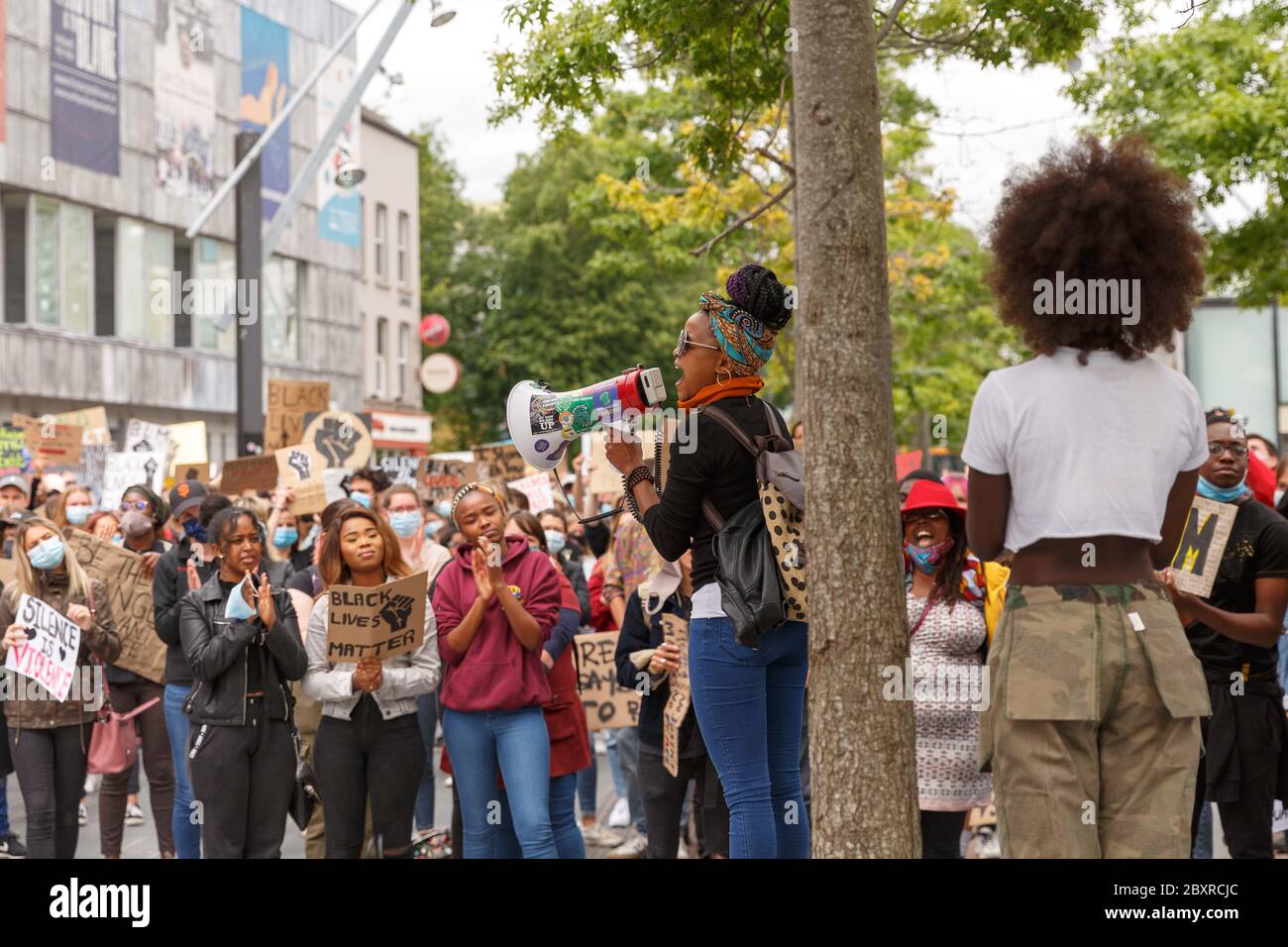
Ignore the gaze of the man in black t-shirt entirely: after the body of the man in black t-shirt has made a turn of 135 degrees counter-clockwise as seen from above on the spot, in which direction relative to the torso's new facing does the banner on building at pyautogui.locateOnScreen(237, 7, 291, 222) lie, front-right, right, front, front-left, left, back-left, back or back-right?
back-left

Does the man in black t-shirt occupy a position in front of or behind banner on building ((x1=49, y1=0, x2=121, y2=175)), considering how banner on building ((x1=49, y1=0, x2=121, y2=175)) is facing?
in front

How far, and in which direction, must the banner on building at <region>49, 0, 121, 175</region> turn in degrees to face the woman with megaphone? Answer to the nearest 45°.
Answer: approximately 45° to its right

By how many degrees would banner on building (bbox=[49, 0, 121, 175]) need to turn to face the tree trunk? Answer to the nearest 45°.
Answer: approximately 45° to its right

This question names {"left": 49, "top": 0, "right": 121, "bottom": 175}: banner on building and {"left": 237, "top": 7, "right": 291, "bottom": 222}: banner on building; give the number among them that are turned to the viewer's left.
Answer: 0

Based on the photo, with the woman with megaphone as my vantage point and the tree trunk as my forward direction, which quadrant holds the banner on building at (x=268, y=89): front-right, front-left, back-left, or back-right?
back-left

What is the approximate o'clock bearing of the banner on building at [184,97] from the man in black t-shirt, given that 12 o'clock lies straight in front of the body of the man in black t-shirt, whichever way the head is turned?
The banner on building is roughly at 3 o'clock from the man in black t-shirt.

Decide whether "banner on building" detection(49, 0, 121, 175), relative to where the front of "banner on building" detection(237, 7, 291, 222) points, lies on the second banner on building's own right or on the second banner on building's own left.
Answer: on the second banner on building's own right

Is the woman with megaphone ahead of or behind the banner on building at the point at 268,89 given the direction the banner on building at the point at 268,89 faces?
ahead

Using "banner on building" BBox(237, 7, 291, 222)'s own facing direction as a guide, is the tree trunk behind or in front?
in front

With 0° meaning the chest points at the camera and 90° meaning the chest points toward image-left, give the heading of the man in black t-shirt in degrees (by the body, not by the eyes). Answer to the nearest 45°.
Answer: approximately 45°

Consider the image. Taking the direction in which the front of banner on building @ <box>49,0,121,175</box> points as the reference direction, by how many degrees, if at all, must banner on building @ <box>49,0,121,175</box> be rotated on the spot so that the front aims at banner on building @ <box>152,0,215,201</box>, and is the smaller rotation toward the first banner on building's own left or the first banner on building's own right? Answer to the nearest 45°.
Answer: approximately 90° to the first banner on building's own left

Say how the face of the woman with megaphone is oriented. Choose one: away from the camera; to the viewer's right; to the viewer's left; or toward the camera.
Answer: to the viewer's left

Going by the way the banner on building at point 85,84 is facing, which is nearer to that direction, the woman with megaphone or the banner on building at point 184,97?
the woman with megaphone

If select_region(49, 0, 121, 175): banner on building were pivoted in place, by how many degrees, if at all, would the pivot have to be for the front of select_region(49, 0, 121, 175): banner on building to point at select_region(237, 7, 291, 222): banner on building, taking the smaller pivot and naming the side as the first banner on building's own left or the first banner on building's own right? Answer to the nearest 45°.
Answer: approximately 90° to the first banner on building's own left
